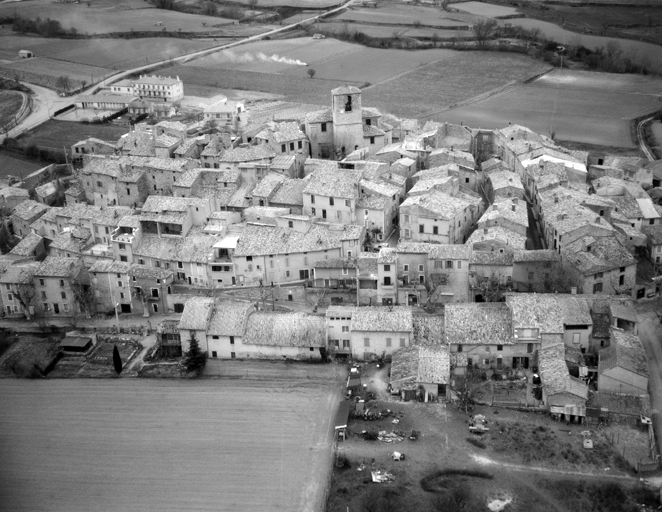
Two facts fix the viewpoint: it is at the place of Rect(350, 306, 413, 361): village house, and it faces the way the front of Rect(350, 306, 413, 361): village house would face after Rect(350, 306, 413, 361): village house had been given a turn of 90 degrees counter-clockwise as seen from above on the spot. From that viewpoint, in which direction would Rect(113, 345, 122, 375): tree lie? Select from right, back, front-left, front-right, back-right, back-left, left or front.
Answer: back

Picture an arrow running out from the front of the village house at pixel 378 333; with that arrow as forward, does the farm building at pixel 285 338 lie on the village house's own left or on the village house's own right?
on the village house's own right

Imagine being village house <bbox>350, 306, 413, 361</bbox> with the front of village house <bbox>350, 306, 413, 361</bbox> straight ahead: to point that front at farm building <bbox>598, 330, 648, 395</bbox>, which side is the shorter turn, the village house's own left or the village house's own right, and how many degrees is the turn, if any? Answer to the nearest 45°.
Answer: approximately 90° to the village house's own left

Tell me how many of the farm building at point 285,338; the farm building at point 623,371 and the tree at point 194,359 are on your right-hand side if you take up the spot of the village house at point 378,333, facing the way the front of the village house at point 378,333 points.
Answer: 2

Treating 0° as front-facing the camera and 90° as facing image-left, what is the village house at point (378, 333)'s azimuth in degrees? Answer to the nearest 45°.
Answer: approximately 0°

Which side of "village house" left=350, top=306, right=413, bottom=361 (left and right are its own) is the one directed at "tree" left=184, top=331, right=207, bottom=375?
right
